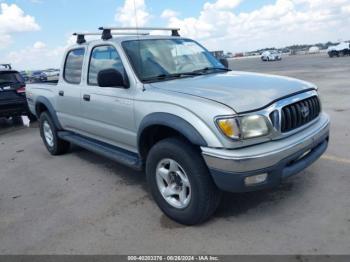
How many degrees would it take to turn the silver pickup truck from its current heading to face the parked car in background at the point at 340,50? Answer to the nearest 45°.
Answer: approximately 90° to its left

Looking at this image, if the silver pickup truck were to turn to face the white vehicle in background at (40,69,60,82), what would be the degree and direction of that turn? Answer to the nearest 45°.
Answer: approximately 180°

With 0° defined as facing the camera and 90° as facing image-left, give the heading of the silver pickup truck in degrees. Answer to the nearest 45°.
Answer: approximately 315°

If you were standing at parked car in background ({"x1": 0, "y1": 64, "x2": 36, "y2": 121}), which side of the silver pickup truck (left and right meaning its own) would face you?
back
